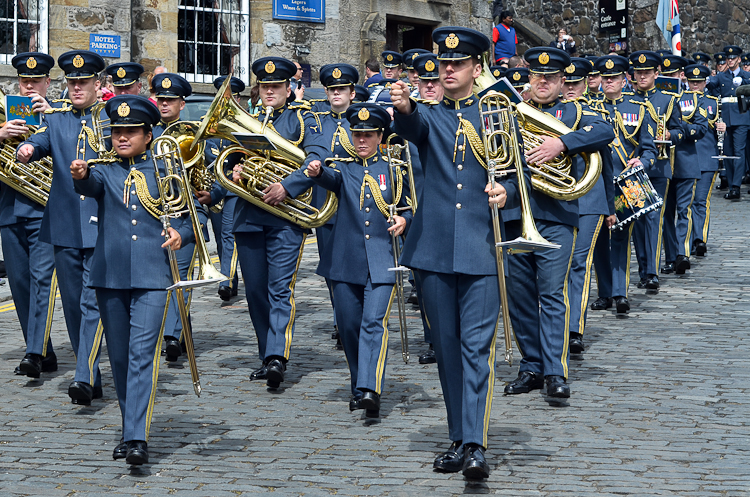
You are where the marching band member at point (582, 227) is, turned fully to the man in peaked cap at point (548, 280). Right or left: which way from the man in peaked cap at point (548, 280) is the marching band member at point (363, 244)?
right

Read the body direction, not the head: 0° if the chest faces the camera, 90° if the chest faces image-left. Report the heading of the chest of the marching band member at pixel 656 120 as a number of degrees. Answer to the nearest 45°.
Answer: approximately 45°

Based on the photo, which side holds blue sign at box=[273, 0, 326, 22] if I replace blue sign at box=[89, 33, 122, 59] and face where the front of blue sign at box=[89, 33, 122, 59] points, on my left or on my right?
on my left

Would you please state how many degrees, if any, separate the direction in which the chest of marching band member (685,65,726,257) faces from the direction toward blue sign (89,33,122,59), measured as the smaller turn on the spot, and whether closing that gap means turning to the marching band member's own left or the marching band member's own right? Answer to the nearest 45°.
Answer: approximately 45° to the marching band member's own right

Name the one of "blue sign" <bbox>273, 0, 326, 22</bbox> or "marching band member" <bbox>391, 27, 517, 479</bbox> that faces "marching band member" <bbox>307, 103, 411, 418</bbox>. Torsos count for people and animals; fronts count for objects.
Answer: the blue sign

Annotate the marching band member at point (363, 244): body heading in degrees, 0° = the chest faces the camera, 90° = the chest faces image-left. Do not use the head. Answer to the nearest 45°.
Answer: approximately 0°

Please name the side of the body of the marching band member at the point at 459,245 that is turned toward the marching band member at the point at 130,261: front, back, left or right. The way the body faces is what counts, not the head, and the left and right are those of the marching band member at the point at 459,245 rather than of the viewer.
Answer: right

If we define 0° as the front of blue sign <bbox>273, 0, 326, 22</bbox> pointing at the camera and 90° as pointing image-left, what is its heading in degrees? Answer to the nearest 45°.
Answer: approximately 0°
